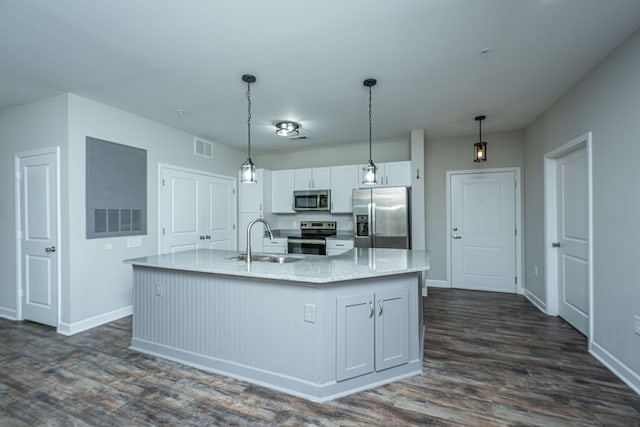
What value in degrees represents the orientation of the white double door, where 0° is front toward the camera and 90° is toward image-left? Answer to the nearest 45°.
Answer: approximately 315°

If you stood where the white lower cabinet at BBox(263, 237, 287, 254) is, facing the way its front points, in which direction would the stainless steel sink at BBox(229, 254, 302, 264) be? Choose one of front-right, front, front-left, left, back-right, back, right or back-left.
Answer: front

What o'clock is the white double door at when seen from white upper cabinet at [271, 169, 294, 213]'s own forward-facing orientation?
The white double door is roughly at 2 o'clock from the white upper cabinet.

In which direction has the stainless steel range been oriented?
toward the camera

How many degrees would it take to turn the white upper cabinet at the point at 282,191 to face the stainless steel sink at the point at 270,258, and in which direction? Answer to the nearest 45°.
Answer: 0° — it already faces it

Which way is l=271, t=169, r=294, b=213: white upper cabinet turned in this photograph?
toward the camera

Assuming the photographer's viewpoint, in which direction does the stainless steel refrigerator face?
facing the viewer

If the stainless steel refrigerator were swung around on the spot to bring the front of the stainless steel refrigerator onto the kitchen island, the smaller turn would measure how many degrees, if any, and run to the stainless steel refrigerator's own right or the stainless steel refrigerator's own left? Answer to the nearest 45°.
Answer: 0° — it already faces it

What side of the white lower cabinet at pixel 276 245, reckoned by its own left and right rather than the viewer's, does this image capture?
front

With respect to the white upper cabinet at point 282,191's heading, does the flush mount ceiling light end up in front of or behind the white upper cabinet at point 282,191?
in front

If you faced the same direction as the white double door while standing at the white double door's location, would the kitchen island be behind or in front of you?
in front

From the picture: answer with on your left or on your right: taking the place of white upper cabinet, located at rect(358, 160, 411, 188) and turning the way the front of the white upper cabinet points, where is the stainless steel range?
on your right
